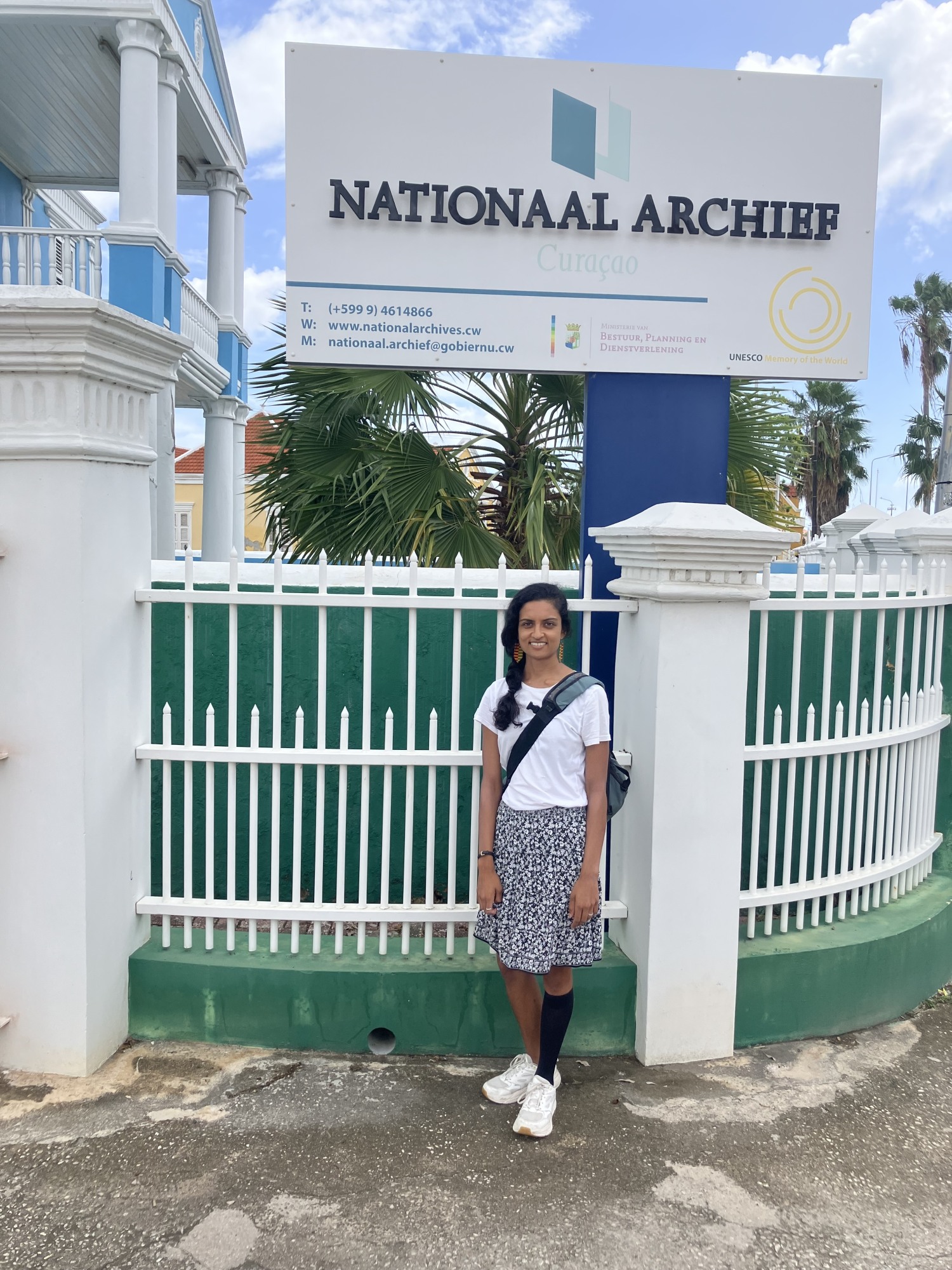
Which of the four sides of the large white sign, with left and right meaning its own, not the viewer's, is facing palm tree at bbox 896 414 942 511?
back

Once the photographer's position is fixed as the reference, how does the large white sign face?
facing the viewer

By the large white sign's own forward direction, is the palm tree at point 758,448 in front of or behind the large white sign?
behind

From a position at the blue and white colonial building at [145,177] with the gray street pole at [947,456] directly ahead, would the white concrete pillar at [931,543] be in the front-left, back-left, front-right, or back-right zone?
front-right

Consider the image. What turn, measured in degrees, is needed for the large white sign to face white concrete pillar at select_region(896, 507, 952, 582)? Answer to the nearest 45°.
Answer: approximately 90° to its left

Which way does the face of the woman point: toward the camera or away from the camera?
toward the camera

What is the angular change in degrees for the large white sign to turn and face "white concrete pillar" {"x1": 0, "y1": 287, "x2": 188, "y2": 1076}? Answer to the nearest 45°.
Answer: approximately 45° to its right

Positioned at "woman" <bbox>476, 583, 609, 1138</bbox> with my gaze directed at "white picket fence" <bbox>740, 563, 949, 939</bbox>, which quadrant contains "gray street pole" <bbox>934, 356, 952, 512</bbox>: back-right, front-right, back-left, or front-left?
front-left

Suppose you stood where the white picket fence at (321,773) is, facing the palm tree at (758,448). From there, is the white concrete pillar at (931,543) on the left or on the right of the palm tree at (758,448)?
right
